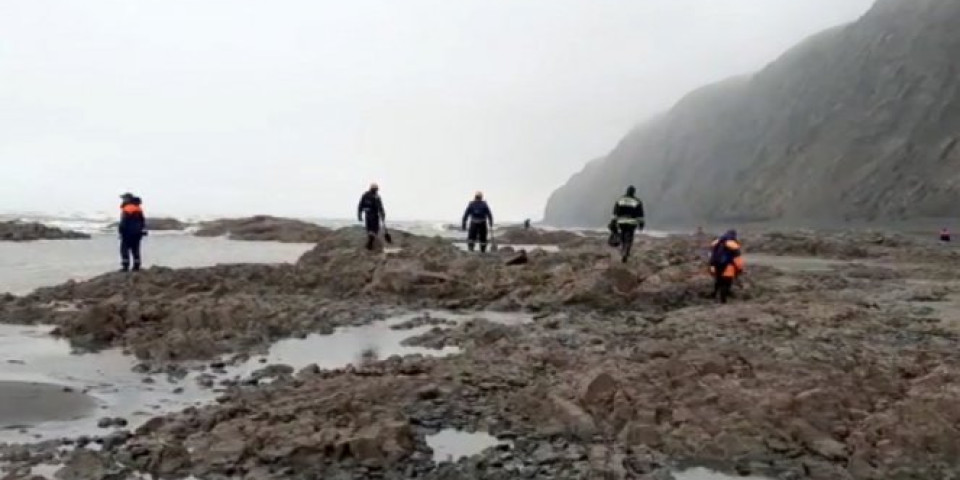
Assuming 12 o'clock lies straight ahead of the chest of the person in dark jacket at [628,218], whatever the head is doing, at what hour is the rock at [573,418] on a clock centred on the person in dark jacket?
The rock is roughly at 6 o'clock from the person in dark jacket.

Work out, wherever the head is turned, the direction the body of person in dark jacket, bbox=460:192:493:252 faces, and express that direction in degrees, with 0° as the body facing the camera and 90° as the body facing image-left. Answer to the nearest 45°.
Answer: approximately 180°

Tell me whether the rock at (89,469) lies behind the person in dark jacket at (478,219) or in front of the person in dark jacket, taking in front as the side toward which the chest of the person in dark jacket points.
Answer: behind

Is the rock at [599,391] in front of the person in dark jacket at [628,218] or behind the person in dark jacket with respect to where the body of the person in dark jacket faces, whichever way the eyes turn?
behind
